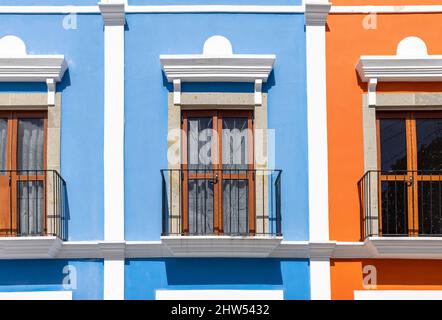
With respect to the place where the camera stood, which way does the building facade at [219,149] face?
facing the viewer
